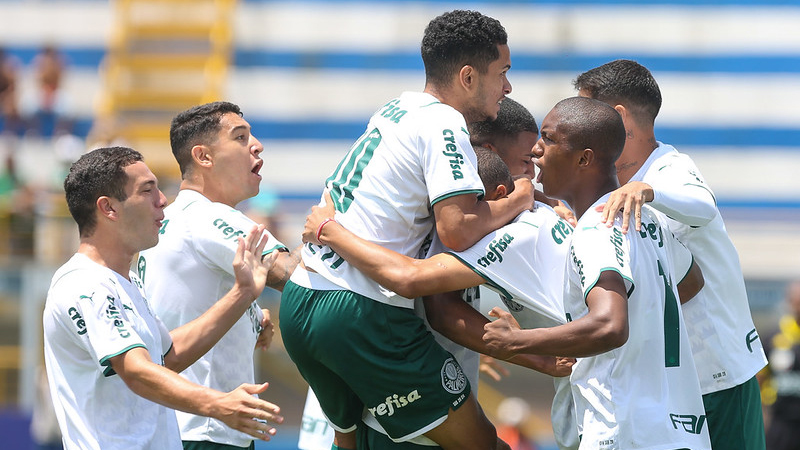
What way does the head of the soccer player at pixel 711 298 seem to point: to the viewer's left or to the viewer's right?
to the viewer's left

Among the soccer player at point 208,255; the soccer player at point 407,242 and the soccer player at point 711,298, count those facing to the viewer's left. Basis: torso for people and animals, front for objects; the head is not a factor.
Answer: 1

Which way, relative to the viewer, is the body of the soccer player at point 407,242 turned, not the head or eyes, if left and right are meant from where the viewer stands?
facing away from the viewer and to the right of the viewer

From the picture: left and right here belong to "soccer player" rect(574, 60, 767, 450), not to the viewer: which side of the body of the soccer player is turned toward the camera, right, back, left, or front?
left

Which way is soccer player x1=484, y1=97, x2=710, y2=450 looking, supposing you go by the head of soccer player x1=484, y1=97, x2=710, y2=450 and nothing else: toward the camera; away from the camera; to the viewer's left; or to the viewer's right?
to the viewer's left

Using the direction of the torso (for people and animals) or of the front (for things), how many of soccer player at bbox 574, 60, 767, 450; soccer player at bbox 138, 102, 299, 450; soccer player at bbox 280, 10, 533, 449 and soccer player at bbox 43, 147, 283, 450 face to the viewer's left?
1

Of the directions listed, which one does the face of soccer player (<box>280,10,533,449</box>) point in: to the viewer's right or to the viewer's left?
to the viewer's right

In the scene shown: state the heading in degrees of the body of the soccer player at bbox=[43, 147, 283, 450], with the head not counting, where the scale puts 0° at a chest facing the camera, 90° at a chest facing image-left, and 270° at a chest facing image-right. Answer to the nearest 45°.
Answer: approximately 270°

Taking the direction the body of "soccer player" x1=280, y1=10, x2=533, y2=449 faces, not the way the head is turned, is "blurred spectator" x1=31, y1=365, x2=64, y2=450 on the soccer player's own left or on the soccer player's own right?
on the soccer player's own left

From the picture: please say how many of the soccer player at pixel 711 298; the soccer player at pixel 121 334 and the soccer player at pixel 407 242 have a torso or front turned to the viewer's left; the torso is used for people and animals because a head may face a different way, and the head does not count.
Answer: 1

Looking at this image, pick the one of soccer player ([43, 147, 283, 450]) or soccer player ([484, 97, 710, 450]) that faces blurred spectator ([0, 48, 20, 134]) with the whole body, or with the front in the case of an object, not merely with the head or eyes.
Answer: soccer player ([484, 97, 710, 450])

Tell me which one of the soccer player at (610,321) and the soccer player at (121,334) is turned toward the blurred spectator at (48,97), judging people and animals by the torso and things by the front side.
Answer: the soccer player at (610,321)

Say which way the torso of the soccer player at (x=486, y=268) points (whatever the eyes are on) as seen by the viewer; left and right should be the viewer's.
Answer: facing to the left of the viewer
